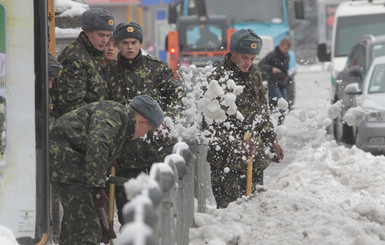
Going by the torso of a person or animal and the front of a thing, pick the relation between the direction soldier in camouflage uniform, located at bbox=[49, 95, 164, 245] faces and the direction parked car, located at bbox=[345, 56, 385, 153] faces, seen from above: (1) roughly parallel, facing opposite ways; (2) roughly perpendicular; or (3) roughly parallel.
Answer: roughly perpendicular

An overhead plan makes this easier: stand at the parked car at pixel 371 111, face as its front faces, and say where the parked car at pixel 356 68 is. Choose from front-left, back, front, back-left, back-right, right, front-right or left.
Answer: back

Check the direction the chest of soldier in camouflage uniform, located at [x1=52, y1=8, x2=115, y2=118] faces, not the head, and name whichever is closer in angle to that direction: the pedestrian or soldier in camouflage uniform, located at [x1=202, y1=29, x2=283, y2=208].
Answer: the soldier in camouflage uniform

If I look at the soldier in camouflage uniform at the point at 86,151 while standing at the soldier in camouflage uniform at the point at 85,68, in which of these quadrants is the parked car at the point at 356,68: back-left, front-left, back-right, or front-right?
back-left

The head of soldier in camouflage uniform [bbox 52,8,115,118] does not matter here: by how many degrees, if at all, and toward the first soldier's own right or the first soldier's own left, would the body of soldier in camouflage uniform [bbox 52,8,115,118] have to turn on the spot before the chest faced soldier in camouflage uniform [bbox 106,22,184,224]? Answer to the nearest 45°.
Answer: approximately 90° to the first soldier's own left

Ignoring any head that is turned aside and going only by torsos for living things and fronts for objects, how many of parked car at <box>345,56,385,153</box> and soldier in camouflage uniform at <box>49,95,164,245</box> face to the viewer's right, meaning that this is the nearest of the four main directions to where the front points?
1

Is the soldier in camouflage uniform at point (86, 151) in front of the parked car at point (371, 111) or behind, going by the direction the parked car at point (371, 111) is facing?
in front

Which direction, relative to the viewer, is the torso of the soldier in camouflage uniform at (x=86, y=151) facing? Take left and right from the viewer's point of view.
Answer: facing to the right of the viewer

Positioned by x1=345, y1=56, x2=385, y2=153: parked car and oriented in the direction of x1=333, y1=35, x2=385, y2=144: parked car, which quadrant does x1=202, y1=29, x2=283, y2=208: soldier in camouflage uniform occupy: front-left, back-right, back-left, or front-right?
back-left

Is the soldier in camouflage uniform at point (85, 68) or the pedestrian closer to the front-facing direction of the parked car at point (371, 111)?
the soldier in camouflage uniform

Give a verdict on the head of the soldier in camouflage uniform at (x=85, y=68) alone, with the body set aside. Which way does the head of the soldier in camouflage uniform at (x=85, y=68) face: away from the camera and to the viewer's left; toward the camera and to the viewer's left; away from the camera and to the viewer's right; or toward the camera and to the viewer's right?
toward the camera and to the viewer's right

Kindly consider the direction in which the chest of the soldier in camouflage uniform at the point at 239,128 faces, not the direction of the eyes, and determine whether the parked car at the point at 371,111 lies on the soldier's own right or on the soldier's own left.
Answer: on the soldier's own left

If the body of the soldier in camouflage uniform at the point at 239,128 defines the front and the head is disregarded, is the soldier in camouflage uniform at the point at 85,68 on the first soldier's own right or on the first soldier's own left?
on the first soldier's own right
